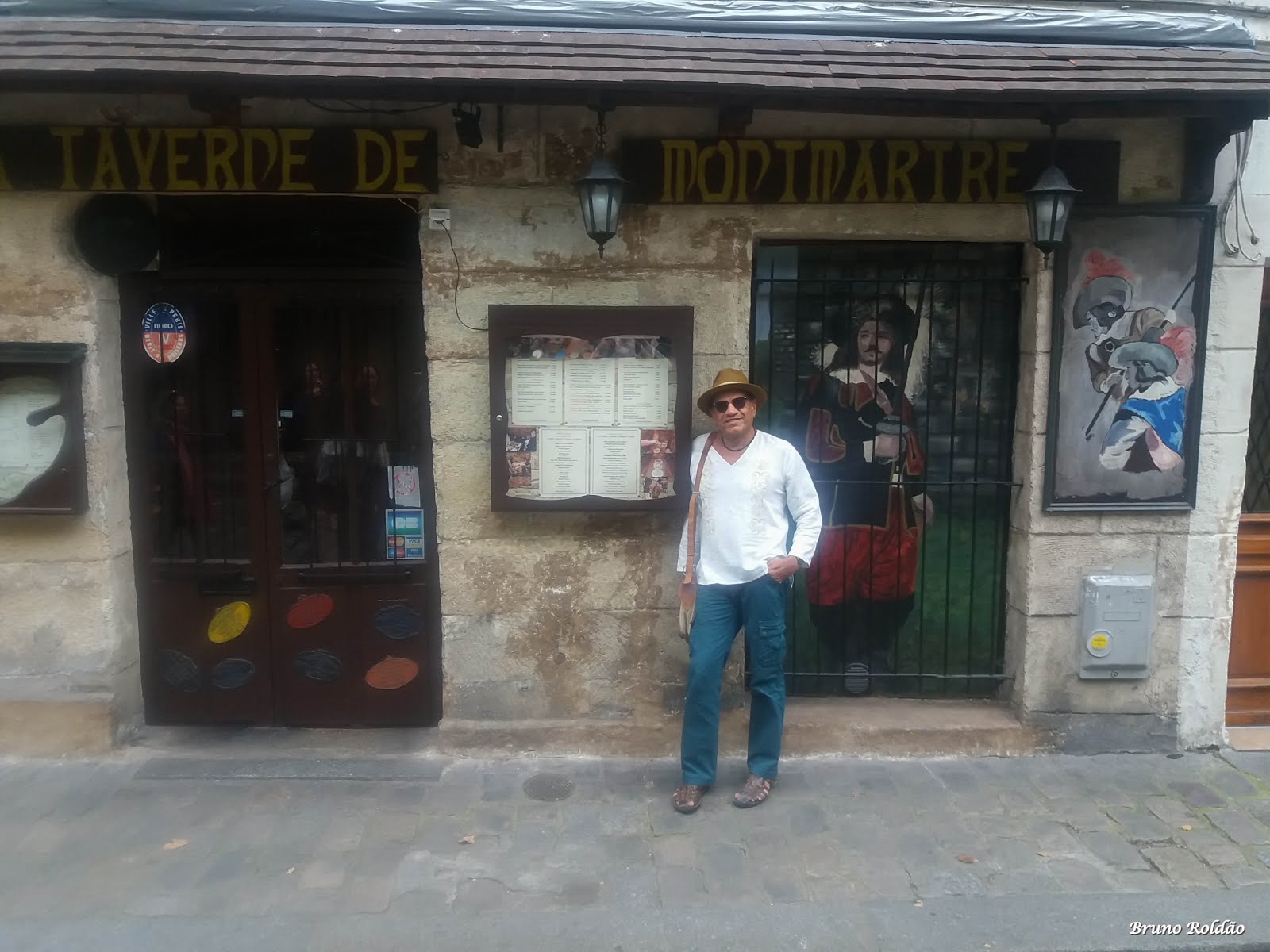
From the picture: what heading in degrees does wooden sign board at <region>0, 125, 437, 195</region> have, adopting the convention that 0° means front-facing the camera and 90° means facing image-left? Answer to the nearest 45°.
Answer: approximately 0°

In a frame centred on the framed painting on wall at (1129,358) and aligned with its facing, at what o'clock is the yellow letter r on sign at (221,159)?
The yellow letter r on sign is roughly at 2 o'clock from the framed painting on wall.

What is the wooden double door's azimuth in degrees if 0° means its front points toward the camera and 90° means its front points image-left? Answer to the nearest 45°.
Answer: approximately 0°

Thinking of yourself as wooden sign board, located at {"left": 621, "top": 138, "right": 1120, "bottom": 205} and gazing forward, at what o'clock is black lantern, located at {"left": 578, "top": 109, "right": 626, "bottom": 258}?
The black lantern is roughly at 2 o'clock from the wooden sign board.

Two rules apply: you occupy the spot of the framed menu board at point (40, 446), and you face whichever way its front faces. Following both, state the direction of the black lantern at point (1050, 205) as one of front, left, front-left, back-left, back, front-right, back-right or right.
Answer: front-left

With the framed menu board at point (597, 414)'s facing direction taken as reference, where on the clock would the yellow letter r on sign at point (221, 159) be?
The yellow letter r on sign is roughly at 3 o'clock from the framed menu board.
